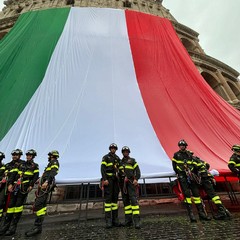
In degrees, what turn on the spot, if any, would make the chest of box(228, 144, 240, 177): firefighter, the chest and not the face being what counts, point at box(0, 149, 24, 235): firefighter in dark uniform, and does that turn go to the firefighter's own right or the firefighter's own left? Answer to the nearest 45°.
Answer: approximately 90° to the firefighter's own right

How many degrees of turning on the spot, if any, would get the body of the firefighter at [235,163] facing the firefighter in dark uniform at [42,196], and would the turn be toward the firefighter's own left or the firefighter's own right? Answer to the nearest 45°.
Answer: approximately 90° to the firefighter's own right

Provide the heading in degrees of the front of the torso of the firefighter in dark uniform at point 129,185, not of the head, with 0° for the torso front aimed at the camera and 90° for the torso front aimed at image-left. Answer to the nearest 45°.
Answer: approximately 0°

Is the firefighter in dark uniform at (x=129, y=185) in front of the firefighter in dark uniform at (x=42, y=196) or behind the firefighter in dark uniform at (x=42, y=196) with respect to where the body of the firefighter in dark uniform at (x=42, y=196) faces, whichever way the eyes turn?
behind

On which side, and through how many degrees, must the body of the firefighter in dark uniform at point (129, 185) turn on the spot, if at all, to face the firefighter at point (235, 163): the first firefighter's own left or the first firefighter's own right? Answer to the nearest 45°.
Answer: approximately 90° to the first firefighter's own left

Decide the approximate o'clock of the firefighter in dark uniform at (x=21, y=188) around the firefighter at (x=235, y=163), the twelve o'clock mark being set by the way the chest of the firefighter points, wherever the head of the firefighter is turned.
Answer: The firefighter in dark uniform is roughly at 3 o'clock from the firefighter.

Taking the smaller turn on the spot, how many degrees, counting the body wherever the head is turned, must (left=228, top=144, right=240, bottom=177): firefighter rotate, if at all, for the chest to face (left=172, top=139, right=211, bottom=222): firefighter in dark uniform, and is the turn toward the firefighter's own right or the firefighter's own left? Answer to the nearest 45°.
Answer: approximately 90° to the firefighter's own right
